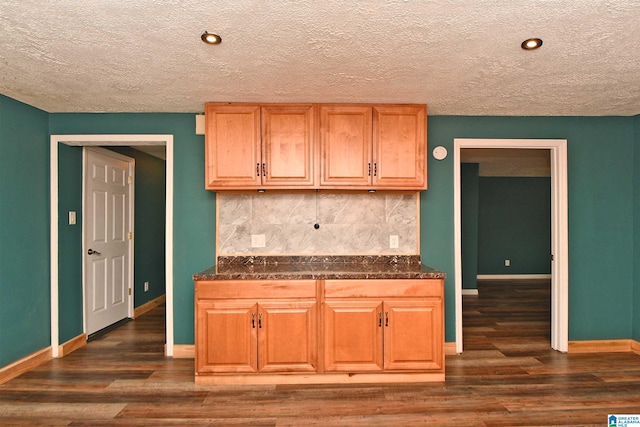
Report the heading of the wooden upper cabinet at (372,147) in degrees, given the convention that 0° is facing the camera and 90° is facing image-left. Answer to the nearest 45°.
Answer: approximately 0°

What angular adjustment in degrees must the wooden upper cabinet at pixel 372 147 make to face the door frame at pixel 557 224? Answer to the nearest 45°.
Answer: approximately 90° to its left

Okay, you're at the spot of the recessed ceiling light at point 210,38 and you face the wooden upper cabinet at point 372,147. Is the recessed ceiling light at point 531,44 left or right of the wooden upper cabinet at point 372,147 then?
right

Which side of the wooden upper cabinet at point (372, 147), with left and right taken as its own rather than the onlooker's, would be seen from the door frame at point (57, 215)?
right

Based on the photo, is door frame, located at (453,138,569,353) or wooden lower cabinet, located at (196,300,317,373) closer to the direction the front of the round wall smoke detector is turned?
the wooden lower cabinet

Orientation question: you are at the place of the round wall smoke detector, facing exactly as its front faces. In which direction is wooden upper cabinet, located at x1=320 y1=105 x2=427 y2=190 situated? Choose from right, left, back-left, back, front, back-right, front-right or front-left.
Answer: front-right

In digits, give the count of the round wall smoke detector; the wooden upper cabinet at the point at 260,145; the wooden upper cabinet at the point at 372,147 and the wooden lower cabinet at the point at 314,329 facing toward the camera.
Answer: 4

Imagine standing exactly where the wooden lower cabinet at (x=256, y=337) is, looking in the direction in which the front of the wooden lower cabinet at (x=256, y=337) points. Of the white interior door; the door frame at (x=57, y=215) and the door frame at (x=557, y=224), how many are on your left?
1

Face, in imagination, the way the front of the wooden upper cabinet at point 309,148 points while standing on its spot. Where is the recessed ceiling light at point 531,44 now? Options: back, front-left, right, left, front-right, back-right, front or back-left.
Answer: front-left

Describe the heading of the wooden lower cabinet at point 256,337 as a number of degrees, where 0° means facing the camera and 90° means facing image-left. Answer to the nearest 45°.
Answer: approximately 0°

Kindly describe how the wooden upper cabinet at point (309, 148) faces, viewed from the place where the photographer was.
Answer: facing the viewer

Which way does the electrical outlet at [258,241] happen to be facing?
toward the camera

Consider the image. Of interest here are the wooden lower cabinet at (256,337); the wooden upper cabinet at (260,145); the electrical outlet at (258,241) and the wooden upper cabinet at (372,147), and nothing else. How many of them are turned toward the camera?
4

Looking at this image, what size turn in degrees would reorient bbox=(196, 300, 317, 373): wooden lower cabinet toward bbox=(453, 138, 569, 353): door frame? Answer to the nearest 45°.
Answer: approximately 90° to its left

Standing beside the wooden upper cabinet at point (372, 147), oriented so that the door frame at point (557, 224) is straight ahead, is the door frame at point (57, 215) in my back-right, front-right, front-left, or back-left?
back-left

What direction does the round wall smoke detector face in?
toward the camera

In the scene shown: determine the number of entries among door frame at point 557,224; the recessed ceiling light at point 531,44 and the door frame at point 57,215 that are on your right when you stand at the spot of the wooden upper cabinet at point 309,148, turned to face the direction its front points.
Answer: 1

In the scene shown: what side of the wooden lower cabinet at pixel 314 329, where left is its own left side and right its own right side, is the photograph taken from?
front
